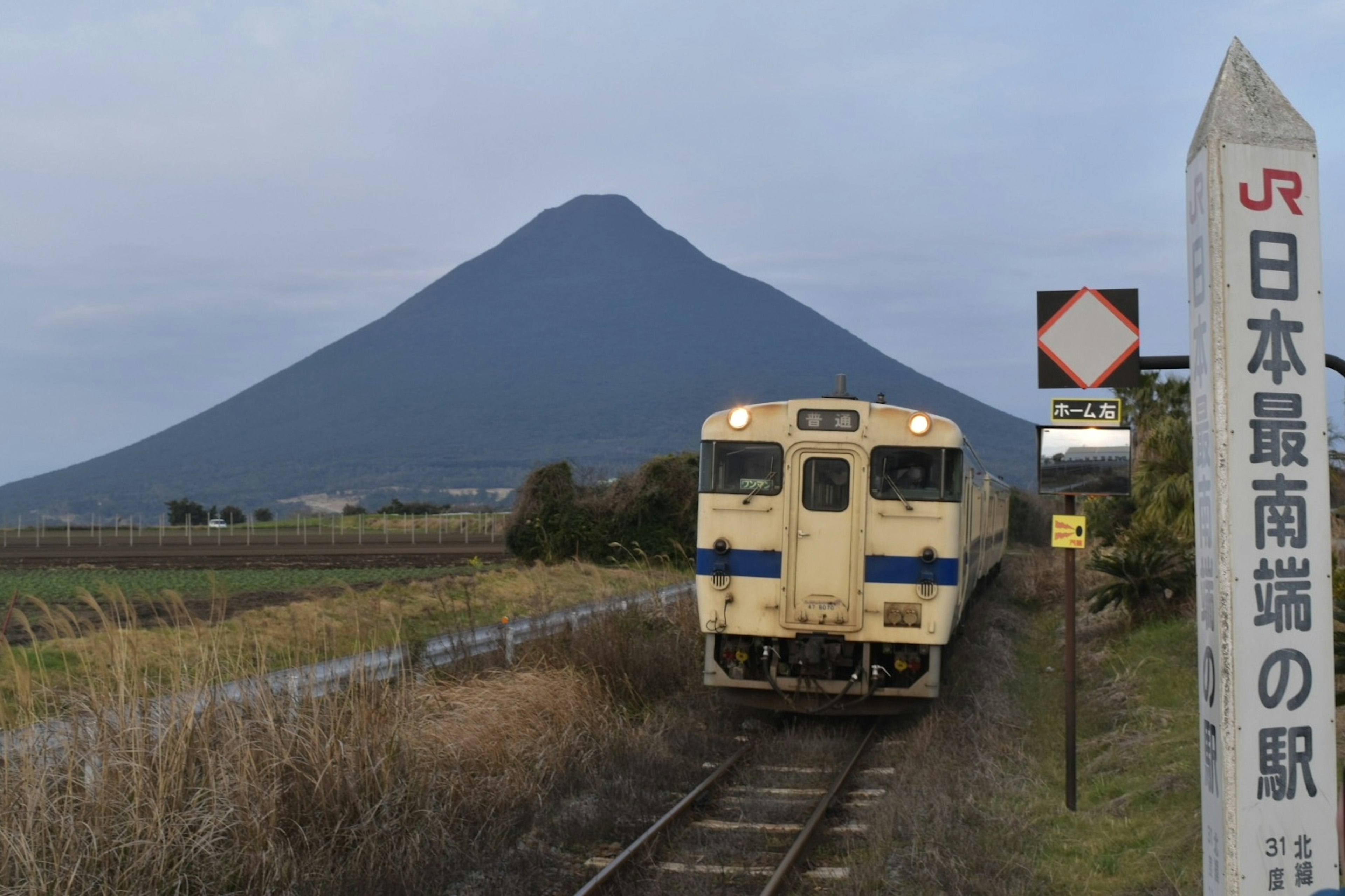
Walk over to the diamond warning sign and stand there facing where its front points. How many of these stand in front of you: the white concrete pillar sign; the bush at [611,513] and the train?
1

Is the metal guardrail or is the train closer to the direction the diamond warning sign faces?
the metal guardrail

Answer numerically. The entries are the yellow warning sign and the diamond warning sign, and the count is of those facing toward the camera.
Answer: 2

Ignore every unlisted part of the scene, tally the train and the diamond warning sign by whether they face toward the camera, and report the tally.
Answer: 2

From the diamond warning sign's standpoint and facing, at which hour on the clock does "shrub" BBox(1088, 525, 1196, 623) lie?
The shrub is roughly at 6 o'clock from the diamond warning sign.

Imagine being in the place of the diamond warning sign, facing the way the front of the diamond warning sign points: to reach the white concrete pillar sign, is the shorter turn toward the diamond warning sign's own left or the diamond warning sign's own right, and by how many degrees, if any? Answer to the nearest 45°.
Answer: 0° — it already faces it

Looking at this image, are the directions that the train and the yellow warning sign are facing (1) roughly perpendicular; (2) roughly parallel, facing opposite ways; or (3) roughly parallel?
roughly parallel

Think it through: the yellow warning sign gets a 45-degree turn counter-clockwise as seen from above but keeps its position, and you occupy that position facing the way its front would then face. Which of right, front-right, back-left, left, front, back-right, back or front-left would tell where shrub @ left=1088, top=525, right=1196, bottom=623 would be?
back-left

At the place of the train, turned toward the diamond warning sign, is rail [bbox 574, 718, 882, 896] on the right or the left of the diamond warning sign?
right

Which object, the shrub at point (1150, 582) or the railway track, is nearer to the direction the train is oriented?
the railway track

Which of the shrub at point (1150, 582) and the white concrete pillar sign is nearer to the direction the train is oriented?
the white concrete pillar sign

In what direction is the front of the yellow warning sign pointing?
toward the camera

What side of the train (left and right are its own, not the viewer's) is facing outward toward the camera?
front

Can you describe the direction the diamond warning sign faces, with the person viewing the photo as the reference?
facing the viewer

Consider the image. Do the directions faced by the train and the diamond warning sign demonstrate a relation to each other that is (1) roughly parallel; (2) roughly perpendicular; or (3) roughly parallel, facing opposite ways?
roughly parallel
